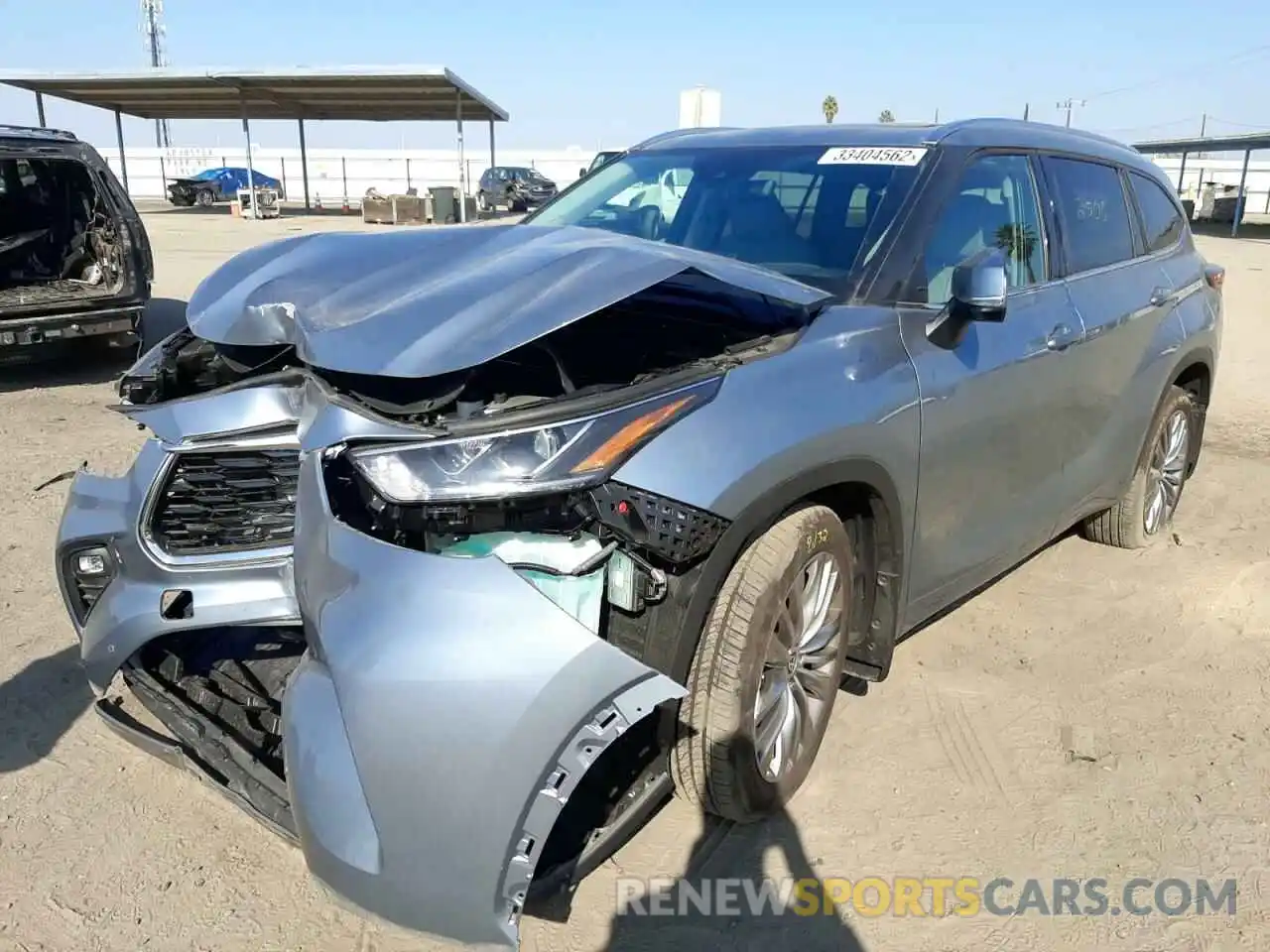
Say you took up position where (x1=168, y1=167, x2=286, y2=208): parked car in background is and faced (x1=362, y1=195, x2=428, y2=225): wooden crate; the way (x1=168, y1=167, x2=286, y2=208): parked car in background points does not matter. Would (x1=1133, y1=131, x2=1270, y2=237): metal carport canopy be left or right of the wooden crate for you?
left

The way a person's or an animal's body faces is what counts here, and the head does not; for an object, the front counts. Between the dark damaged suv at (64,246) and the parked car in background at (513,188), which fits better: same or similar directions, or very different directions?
very different directions

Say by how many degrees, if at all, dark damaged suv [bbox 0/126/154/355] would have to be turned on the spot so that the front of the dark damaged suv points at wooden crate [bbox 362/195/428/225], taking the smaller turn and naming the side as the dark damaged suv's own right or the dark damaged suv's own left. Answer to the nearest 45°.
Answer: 0° — it already faces it

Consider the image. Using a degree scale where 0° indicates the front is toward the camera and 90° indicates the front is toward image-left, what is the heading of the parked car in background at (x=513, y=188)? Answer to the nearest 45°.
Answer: approximately 315°

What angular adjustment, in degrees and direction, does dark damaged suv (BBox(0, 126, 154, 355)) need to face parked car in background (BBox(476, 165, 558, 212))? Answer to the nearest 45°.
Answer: approximately 45° to its right

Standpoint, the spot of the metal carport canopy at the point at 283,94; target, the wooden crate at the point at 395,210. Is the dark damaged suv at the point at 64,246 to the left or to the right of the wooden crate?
right

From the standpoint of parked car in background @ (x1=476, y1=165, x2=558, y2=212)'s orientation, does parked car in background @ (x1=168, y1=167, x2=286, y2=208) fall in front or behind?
behind

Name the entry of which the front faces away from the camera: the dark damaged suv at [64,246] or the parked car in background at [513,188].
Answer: the dark damaged suv

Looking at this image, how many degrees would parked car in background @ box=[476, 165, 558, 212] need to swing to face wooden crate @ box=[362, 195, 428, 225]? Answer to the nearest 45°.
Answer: approximately 90° to its right

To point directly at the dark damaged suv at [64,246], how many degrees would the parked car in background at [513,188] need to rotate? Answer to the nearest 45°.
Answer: approximately 45° to its right

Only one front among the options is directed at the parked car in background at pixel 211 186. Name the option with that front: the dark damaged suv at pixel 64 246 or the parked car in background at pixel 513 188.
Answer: the dark damaged suv

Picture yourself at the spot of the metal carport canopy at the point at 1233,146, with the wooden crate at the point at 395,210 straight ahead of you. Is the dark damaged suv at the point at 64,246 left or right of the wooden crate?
left

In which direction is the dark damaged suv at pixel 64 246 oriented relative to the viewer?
away from the camera
